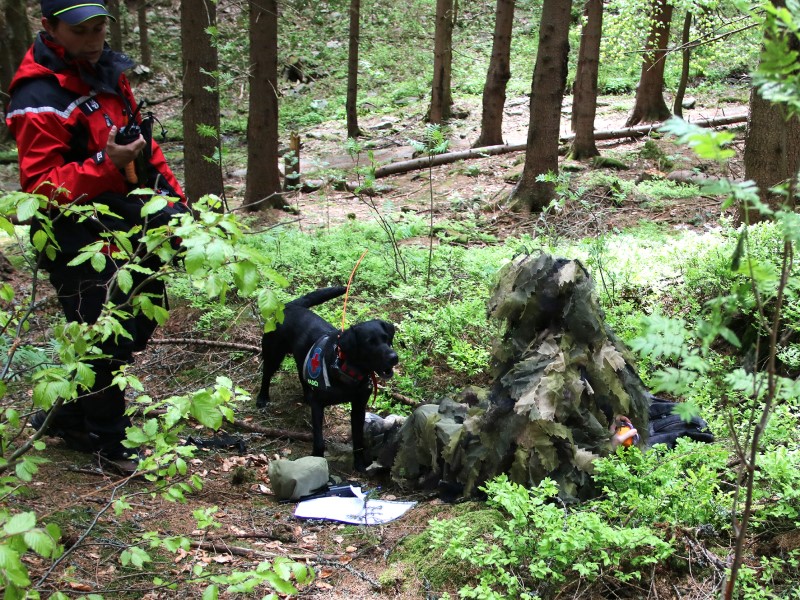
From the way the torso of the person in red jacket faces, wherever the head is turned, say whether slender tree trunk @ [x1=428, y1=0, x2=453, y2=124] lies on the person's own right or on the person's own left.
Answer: on the person's own left

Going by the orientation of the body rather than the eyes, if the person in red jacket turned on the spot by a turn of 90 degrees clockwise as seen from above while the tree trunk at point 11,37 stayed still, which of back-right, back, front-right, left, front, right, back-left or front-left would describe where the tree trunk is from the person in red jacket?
back-right

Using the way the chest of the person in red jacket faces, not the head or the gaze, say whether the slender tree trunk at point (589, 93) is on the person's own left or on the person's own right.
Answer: on the person's own left

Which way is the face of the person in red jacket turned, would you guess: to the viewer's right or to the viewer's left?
to the viewer's right

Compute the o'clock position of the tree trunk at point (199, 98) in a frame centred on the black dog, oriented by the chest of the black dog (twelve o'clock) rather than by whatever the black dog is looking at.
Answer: The tree trunk is roughly at 7 o'clock from the black dog.

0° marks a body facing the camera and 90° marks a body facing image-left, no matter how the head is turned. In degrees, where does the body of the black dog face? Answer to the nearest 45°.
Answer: approximately 315°

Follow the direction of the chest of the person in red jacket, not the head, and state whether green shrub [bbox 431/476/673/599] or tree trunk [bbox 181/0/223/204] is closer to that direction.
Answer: the green shrub

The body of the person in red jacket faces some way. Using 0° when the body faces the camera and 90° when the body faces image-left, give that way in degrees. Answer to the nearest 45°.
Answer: approximately 315°

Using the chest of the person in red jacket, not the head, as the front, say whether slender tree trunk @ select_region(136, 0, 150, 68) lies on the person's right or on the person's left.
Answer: on the person's left
